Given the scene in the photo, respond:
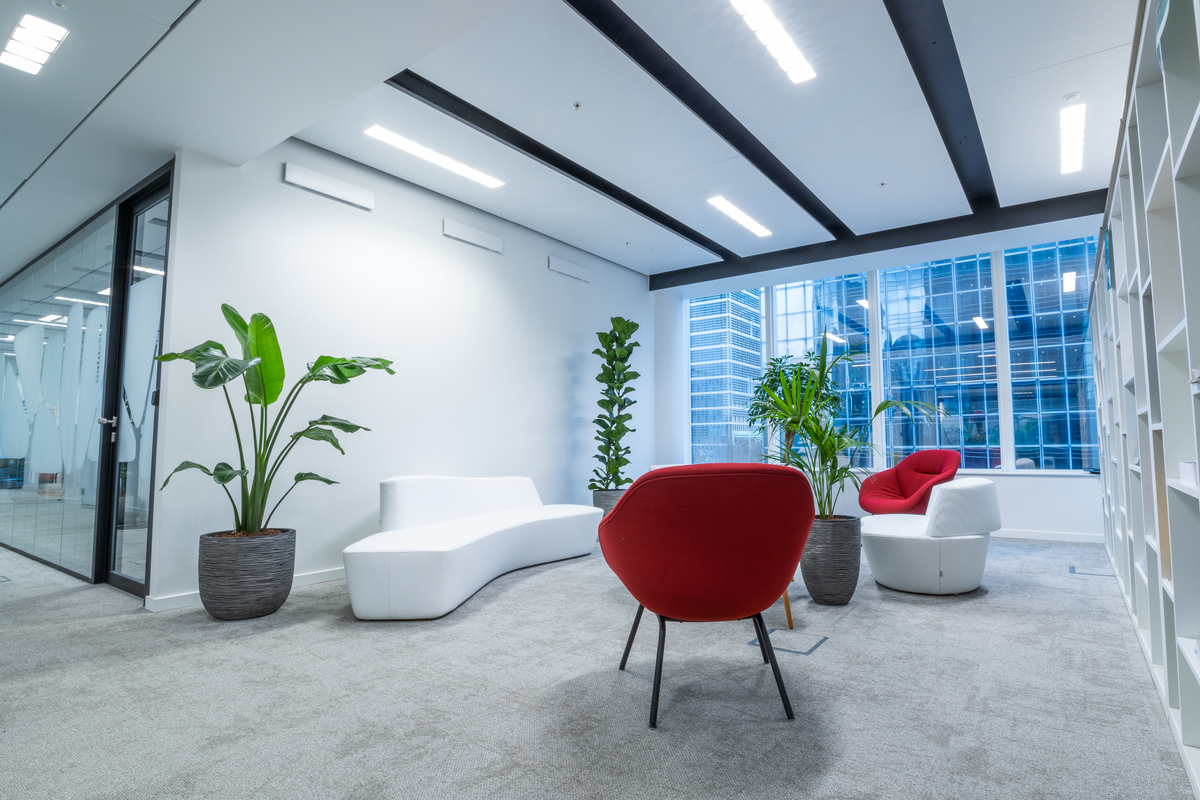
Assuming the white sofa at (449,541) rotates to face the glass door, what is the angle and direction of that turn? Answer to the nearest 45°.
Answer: approximately 135° to its right

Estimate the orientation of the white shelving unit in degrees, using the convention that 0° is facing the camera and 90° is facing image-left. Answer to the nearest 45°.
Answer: approximately 90°

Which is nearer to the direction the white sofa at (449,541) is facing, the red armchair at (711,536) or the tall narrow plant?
the red armchair

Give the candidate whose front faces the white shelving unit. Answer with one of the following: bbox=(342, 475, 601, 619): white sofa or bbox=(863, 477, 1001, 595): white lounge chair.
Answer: bbox=(342, 475, 601, 619): white sofa

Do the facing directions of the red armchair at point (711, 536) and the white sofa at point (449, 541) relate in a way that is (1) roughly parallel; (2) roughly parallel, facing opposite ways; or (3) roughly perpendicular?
roughly perpendicular

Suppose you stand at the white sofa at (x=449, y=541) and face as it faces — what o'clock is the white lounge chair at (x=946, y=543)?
the white lounge chair at (x=946, y=543) is roughly at 11 o'clock from the white sofa at (x=449, y=541).

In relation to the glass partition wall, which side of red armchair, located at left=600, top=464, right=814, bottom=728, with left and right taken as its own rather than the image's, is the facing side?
left

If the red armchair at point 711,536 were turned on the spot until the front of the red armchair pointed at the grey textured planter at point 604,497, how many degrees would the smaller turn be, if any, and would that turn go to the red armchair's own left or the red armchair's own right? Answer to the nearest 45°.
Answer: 0° — it already faces it

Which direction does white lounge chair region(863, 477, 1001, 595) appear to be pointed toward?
to the viewer's left

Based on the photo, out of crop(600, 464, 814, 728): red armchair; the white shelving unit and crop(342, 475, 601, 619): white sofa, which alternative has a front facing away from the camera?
the red armchair

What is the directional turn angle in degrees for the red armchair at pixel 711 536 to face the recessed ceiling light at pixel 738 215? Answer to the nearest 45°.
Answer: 0° — it already faces it

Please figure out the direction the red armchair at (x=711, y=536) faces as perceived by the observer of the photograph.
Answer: facing away from the viewer

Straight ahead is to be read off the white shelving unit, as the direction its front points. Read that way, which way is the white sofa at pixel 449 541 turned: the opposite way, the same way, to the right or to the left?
the opposite way

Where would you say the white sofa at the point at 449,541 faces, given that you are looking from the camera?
facing the viewer and to the right of the viewer
